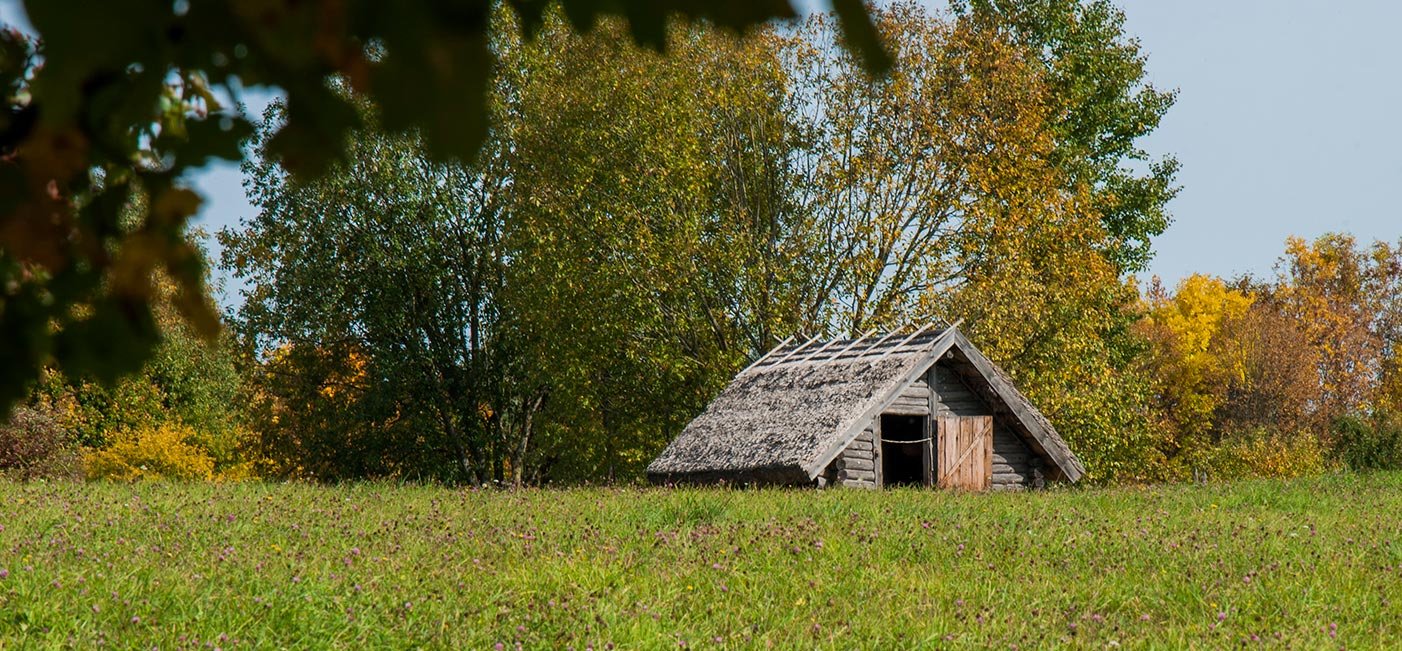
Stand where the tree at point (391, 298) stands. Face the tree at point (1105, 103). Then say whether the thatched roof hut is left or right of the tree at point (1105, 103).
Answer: right

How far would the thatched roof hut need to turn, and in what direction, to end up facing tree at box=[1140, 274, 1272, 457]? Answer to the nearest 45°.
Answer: approximately 90° to its left

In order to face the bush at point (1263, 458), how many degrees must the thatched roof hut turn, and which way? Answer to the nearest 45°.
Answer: approximately 90° to its left

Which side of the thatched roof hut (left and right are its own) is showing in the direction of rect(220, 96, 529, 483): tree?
back

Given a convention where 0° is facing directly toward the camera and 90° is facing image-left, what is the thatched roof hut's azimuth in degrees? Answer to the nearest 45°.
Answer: approximately 315°

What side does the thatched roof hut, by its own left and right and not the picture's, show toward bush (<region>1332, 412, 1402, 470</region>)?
left

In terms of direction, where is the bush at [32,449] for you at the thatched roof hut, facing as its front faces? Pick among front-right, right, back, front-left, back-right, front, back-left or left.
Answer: back-right
